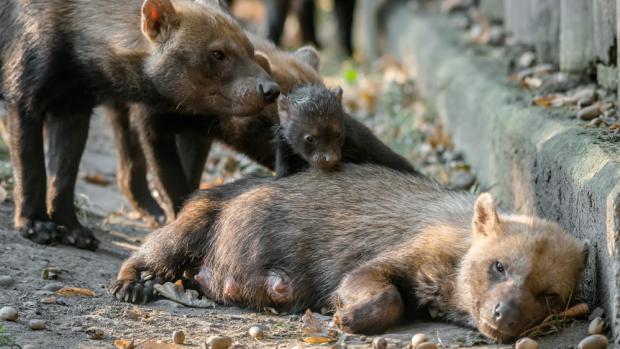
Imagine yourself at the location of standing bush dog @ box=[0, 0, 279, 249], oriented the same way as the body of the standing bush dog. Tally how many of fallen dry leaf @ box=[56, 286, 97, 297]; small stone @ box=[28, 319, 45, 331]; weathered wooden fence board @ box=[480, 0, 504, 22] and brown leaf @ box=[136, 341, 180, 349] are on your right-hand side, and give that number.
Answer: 3

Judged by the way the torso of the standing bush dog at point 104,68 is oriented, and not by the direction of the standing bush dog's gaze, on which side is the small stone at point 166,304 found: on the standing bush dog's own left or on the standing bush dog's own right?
on the standing bush dog's own right

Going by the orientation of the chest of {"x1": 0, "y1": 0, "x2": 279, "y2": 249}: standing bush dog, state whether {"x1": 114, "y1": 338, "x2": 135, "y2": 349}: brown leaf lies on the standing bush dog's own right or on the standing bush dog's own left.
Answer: on the standing bush dog's own right

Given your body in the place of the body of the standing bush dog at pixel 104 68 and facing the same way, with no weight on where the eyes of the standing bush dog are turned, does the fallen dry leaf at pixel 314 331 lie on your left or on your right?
on your right

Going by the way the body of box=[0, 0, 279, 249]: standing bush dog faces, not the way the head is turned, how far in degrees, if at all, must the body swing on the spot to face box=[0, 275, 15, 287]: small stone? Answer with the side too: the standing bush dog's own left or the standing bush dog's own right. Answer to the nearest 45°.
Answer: approximately 135° to the standing bush dog's own right

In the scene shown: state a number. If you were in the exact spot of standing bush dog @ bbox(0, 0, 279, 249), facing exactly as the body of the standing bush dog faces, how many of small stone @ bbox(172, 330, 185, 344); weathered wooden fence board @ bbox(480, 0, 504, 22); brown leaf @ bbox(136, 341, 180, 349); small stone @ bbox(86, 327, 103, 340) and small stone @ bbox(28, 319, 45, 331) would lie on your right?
4

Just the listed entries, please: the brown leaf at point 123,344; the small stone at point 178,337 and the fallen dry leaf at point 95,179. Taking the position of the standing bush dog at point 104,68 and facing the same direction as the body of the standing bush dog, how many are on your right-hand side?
2

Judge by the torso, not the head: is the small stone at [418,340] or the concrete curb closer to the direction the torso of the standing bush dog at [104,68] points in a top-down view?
the concrete curb

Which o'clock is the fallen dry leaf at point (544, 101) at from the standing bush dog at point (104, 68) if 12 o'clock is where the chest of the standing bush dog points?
The fallen dry leaf is roughly at 12 o'clock from the standing bush dog.

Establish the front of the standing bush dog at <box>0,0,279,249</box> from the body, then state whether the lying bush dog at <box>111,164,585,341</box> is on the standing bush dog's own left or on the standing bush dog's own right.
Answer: on the standing bush dog's own right

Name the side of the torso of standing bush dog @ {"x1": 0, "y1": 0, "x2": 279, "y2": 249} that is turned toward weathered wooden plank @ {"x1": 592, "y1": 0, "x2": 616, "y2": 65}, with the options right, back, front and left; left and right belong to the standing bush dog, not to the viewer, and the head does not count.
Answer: front

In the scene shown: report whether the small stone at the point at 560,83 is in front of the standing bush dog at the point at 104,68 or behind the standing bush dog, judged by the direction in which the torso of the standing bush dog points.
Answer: in front

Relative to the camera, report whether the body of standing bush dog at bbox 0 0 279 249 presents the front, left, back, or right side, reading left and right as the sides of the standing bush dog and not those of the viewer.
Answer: right

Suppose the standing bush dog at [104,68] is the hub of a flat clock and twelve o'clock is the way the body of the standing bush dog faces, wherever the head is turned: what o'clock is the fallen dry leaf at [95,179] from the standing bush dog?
The fallen dry leaf is roughly at 9 o'clock from the standing bush dog.

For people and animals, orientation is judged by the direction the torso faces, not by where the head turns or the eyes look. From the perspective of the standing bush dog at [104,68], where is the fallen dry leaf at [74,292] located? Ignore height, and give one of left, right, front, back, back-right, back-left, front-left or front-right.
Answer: right

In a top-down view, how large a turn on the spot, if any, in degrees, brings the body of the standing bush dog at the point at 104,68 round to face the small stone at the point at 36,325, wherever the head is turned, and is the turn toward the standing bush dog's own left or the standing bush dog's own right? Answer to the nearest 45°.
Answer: approximately 90° to the standing bush dog's own right
